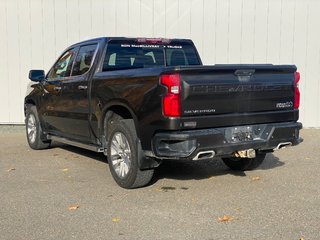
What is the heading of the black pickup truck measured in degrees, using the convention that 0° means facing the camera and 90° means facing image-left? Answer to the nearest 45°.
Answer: approximately 135°
